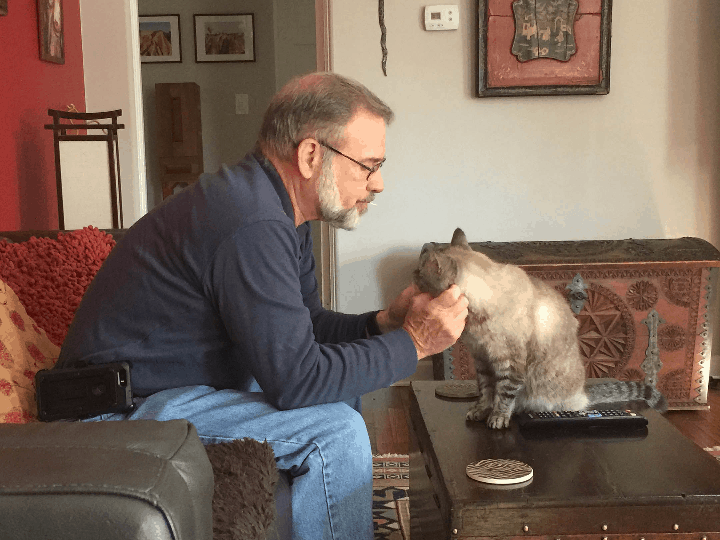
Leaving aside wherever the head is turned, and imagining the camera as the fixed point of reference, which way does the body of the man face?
to the viewer's right

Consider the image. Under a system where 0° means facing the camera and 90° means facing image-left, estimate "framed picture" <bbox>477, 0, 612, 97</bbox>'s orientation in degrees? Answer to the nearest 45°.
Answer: approximately 0°

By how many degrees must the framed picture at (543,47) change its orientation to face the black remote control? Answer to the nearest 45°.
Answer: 0° — it already faces it

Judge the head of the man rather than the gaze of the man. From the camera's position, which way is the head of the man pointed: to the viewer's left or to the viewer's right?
to the viewer's right

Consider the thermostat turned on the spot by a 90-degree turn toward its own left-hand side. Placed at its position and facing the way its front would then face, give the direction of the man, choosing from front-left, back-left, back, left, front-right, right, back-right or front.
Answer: right

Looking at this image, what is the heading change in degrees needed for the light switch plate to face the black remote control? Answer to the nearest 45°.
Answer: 0° — it already faces it

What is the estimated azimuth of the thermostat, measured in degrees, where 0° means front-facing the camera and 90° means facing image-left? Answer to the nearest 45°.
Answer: approximately 0°

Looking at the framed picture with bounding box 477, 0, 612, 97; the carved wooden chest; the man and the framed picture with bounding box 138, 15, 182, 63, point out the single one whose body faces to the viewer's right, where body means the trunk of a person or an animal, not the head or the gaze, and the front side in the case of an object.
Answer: the man

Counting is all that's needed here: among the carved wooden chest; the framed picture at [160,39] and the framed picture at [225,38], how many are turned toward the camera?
3

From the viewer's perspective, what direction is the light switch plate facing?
toward the camera

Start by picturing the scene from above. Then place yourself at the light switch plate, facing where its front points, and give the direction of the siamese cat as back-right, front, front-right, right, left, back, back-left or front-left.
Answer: front

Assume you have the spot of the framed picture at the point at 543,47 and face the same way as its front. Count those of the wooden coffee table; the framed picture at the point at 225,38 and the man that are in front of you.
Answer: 2

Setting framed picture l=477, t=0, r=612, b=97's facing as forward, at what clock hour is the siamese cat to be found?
The siamese cat is roughly at 12 o'clock from the framed picture.

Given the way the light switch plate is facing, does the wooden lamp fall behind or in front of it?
in front

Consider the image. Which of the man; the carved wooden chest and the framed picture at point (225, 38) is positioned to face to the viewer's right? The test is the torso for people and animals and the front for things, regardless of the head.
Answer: the man

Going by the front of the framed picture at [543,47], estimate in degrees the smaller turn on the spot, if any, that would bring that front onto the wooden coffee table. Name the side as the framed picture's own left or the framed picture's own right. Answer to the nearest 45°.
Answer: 0° — it already faces it
